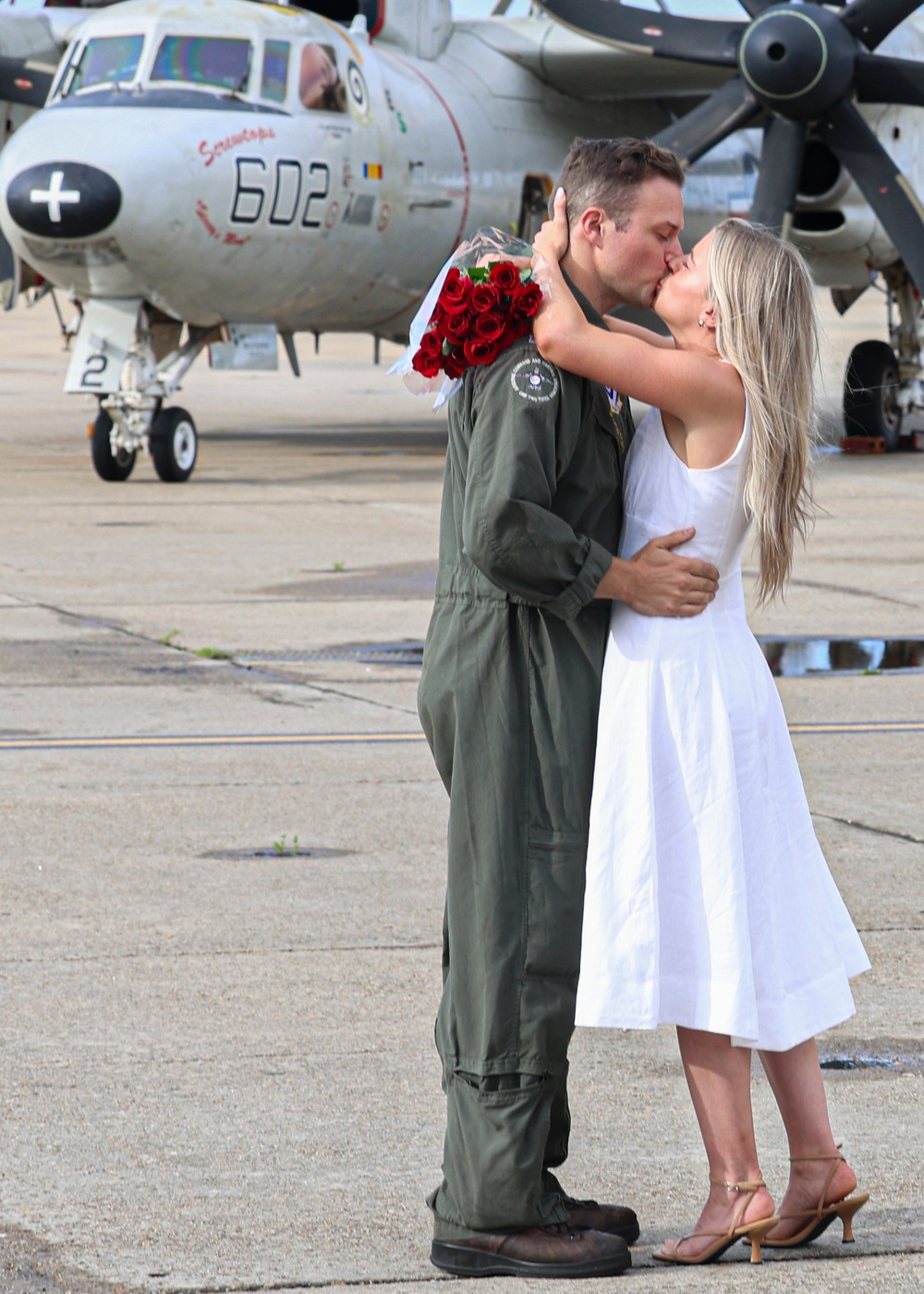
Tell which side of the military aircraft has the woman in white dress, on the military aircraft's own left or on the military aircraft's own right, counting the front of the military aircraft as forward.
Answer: on the military aircraft's own left

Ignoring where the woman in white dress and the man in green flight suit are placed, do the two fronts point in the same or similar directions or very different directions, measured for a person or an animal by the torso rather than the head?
very different directions

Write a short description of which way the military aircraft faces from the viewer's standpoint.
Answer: facing the viewer and to the left of the viewer

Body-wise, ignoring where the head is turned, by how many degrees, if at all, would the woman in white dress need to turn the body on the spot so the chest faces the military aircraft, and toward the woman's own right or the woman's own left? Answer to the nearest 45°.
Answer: approximately 90° to the woman's own right

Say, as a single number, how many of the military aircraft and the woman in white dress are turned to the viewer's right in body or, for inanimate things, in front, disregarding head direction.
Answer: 0

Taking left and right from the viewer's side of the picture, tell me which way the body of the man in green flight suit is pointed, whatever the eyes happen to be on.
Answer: facing to the right of the viewer

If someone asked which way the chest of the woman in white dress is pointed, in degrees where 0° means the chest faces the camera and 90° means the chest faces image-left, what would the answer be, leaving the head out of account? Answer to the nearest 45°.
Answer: approximately 90°

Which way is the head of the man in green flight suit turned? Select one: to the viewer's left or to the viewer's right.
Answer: to the viewer's right

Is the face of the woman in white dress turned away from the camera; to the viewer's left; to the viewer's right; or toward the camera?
to the viewer's left

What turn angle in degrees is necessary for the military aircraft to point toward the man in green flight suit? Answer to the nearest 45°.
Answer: approximately 45° to its left

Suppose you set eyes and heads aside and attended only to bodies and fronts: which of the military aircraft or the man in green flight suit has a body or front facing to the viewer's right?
the man in green flight suit

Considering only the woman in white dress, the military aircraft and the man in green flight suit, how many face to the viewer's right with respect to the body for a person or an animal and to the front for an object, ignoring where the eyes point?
1

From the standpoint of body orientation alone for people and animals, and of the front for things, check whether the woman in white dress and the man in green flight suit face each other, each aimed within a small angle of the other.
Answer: yes

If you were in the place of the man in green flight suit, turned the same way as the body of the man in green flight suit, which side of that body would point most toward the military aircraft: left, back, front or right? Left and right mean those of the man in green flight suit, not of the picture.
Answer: left

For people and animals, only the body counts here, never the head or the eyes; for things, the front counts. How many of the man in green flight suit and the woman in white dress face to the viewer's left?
1

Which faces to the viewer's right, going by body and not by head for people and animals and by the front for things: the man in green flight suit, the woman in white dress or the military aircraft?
the man in green flight suit
